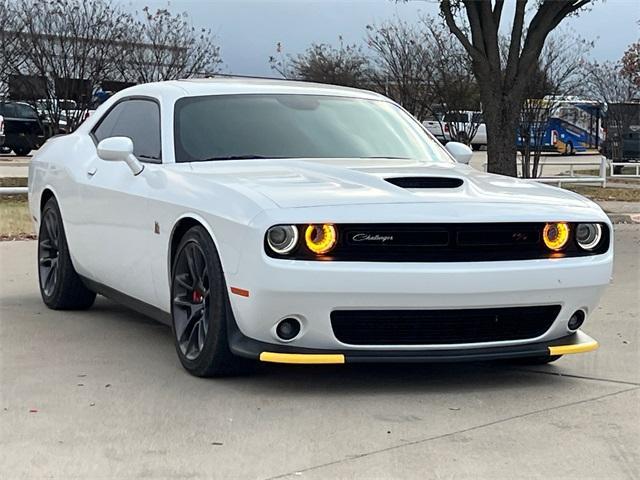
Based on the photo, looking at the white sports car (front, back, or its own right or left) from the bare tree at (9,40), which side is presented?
back

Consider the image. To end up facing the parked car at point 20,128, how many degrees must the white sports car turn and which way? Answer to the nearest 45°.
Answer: approximately 135° to its left

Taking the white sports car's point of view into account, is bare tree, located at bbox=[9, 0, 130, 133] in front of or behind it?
behind

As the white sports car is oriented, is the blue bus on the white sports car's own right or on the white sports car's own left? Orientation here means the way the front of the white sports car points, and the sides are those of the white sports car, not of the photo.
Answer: on the white sports car's own left

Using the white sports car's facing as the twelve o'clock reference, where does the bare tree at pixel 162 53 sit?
The bare tree is roughly at 7 o'clock from the white sports car.

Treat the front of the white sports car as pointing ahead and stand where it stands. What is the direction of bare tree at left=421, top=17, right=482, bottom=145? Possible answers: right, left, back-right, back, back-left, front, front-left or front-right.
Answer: back-left

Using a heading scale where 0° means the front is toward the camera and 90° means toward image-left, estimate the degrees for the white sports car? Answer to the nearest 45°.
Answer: approximately 315°

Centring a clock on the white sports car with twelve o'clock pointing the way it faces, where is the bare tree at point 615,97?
The bare tree is roughly at 8 o'clock from the white sports car.
